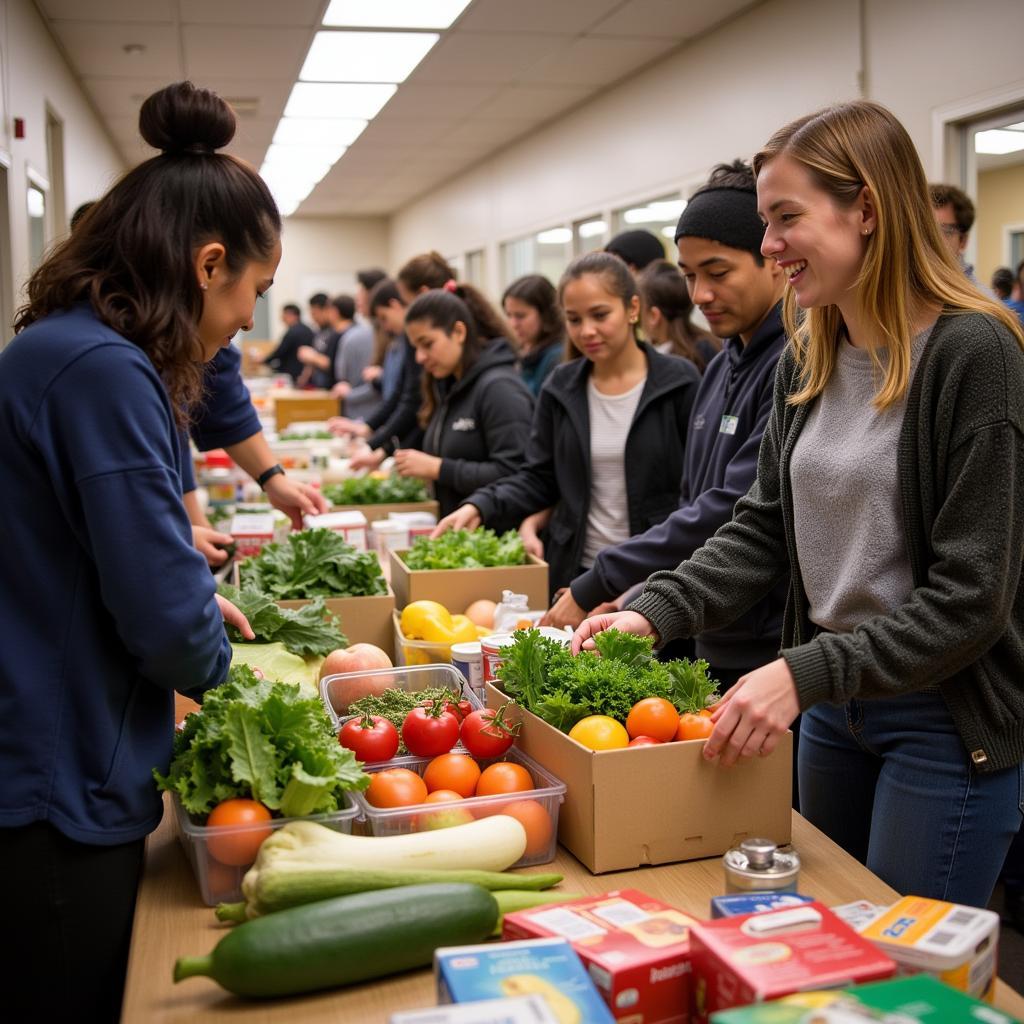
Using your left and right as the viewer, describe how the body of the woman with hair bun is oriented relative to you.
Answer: facing to the right of the viewer

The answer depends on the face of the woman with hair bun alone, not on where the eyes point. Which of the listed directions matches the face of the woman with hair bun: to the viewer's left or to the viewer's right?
to the viewer's right

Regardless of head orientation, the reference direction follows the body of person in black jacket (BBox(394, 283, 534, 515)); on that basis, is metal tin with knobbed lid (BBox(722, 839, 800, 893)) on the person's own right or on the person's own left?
on the person's own left

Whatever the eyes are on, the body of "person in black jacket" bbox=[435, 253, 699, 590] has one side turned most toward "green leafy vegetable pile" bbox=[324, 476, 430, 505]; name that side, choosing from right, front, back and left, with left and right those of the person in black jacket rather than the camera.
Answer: right

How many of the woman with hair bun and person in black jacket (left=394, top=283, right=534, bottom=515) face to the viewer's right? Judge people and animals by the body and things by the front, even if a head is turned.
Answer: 1

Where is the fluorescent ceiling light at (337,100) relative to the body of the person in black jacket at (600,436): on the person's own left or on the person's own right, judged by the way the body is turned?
on the person's own right

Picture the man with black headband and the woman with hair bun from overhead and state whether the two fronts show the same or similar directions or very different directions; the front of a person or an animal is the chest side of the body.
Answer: very different directions
